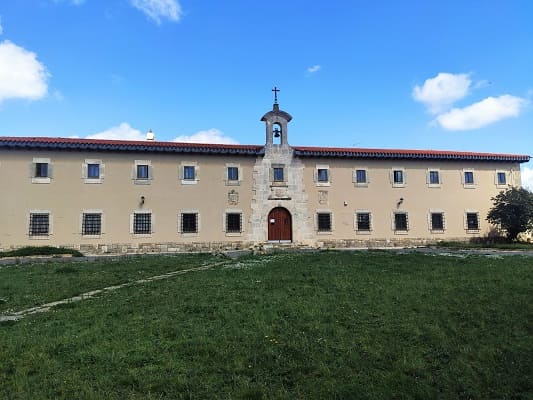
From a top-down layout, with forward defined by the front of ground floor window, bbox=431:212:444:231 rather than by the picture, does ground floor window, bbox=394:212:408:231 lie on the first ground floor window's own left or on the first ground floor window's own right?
on the first ground floor window's own right

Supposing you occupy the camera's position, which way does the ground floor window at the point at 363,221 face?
facing the viewer

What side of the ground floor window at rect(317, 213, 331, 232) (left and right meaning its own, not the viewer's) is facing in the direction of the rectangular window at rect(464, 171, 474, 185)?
left

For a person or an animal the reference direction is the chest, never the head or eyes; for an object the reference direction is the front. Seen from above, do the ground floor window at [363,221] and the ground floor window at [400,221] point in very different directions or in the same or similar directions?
same or similar directions

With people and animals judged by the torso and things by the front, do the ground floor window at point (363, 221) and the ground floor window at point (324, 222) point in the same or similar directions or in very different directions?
same or similar directions

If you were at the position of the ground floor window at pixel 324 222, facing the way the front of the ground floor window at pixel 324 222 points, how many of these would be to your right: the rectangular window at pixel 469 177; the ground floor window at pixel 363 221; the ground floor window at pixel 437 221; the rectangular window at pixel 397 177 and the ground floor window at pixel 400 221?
0

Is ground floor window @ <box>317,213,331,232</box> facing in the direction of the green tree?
no

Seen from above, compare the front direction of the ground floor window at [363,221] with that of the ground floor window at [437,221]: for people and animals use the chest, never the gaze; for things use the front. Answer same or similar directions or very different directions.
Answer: same or similar directions

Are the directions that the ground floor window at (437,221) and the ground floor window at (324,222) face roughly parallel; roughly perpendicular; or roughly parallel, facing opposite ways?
roughly parallel

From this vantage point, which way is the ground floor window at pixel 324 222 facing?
toward the camera

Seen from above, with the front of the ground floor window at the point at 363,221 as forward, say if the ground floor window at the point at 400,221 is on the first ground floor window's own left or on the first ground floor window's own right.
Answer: on the first ground floor window's own left

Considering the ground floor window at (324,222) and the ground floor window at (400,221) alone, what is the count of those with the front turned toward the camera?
2

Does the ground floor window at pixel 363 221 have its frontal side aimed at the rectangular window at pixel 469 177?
no

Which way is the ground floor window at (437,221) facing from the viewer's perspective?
toward the camera

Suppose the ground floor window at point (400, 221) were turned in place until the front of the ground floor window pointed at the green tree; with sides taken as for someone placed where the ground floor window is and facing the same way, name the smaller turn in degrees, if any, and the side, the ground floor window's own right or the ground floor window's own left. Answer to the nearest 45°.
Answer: approximately 90° to the ground floor window's own left

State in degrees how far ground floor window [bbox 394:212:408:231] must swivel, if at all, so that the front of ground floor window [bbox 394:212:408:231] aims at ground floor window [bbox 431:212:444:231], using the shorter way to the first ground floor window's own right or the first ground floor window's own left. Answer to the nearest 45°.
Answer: approximately 135° to the first ground floor window's own left

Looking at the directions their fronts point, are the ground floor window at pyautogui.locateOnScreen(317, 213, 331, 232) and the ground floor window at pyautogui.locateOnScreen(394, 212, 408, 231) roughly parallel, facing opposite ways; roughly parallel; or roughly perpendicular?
roughly parallel
